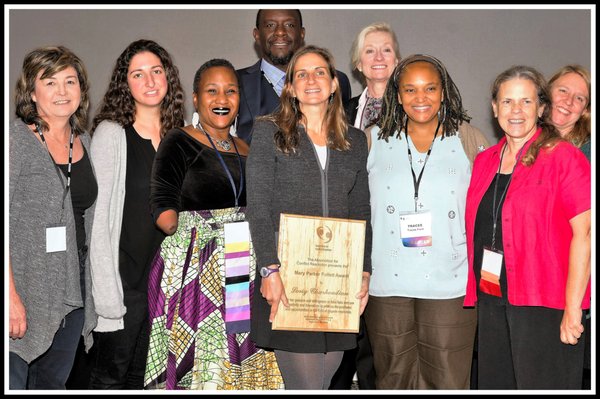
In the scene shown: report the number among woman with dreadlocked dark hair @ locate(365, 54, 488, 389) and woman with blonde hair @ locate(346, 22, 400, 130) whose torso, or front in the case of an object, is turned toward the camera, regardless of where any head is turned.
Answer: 2

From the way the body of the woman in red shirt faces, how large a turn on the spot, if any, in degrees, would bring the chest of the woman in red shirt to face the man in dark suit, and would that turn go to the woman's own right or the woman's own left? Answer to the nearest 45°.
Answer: approximately 90° to the woman's own right

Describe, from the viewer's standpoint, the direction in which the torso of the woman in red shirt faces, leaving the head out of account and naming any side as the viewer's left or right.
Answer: facing the viewer and to the left of the viewer

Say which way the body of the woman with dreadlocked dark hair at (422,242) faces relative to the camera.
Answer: toward the camera

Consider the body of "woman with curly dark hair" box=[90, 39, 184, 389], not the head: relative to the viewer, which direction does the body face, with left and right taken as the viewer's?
facing the viewer and to the right of the viewer

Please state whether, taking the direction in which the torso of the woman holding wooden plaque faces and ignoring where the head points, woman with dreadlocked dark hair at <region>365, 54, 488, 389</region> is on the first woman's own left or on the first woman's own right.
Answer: on the first woman's own left

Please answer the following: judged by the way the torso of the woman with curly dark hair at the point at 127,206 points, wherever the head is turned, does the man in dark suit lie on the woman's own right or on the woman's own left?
on the woman's own left

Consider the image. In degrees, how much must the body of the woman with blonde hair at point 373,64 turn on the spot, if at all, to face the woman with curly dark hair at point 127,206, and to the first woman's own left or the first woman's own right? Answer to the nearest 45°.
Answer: approximately 45° to the first woman's own right

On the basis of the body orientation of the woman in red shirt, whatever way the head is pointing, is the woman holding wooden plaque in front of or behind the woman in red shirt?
in front

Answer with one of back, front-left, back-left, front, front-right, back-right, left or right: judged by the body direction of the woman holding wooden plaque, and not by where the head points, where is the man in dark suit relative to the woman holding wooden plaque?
back

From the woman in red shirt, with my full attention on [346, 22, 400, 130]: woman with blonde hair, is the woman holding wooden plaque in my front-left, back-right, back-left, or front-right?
front-left

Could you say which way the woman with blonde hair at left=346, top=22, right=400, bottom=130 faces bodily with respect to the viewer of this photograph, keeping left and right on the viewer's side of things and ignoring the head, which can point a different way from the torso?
facing the viewer

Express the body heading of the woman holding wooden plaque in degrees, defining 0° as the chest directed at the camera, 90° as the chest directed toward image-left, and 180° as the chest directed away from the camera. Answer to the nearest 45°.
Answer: approximately 0°

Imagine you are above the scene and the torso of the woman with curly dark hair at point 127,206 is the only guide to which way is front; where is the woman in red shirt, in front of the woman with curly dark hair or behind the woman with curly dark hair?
in front
